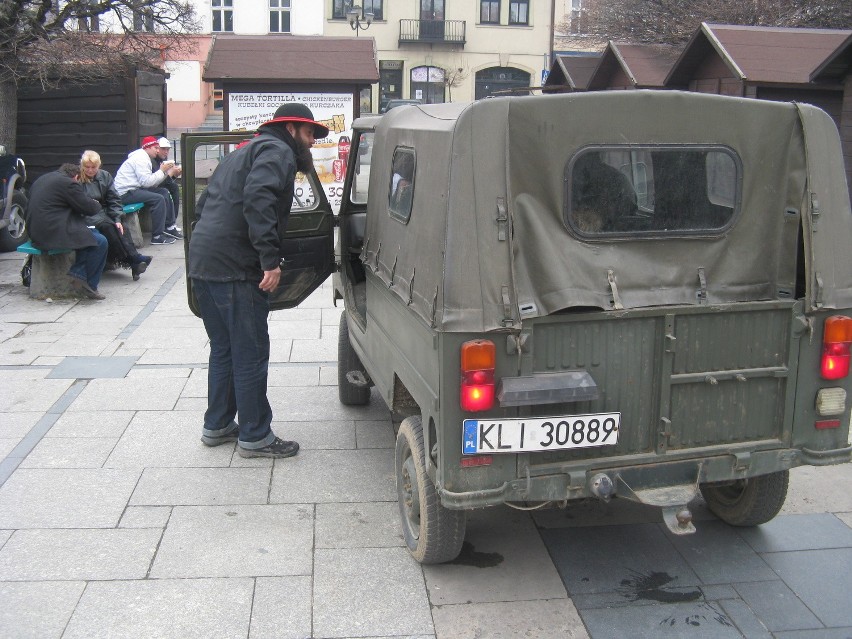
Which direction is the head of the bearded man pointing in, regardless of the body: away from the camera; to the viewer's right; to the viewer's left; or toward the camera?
to the viewer's right

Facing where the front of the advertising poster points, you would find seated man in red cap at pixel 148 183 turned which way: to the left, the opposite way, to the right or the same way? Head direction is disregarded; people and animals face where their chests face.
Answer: to the left

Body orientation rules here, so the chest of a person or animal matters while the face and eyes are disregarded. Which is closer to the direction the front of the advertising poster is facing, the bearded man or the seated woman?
the bearded man

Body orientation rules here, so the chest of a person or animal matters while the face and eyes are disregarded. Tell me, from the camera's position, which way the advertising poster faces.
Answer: facing the viewer

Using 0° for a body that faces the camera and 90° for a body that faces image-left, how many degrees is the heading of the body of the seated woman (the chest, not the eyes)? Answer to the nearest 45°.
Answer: approximately 315°

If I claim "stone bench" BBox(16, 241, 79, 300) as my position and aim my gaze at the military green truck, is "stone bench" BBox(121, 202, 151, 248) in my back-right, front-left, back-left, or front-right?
back-left
